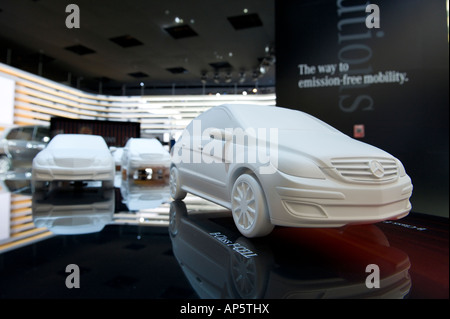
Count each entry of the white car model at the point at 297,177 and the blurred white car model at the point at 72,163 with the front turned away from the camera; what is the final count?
0

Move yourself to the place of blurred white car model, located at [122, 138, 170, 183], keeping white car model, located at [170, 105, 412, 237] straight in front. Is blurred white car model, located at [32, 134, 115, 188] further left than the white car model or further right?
right

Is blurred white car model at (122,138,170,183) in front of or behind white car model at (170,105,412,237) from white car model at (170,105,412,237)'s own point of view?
behind

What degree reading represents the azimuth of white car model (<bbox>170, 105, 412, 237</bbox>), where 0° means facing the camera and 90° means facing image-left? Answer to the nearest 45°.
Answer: approximately 315°

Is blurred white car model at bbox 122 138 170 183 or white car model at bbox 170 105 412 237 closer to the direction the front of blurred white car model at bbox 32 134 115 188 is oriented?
the white car model

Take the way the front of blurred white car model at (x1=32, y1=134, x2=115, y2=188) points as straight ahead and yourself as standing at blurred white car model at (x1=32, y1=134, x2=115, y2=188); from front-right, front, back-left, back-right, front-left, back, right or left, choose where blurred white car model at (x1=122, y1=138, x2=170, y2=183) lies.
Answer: back-left

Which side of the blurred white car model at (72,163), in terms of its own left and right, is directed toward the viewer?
front

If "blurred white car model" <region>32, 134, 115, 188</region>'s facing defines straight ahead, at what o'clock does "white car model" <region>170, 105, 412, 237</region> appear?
The white car model is roughly at 11 o'clock from the blurred white car model.

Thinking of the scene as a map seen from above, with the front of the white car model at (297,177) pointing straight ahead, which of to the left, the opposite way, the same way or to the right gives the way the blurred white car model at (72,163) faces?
the same way

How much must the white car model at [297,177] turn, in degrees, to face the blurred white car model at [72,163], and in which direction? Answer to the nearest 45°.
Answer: approximately 180°
